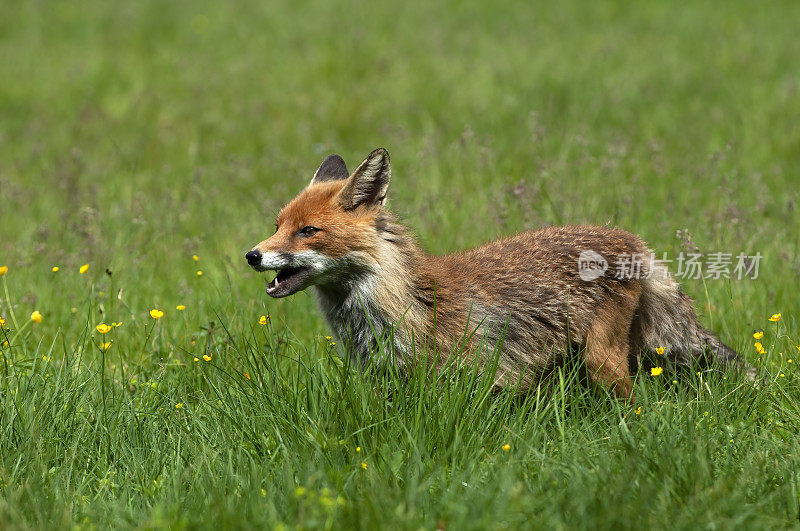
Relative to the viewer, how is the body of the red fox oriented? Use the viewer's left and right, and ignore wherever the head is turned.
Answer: facing to the left of the viewer
